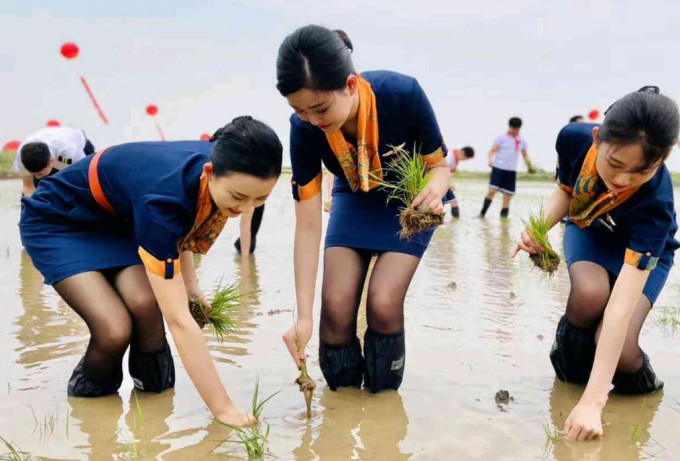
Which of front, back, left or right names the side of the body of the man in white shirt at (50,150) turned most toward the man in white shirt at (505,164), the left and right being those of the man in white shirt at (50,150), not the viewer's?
back

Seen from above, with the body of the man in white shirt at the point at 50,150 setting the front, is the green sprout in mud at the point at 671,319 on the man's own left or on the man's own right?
on the man's own left

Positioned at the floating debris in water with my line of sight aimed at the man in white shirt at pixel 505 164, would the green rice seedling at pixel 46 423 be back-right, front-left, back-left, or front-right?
back-left

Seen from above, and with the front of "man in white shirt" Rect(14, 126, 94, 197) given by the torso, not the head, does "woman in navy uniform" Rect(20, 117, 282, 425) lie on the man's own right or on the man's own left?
on the man's own left

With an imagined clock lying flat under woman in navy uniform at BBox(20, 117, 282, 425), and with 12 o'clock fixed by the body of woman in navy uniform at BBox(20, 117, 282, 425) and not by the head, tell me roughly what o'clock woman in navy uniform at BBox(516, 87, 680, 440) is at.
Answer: woman in navy uniform at BBox(516, 87, 680, 440) is roughly at 11 o'clock from woman in navy uniform at BBox(20, 117, 282, 425).

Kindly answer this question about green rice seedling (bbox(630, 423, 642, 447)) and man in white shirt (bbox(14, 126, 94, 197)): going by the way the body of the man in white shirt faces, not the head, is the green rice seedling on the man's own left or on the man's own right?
on the man's own left

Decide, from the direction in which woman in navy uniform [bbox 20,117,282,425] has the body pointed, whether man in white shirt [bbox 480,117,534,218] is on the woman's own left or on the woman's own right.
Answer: on the woman's own left

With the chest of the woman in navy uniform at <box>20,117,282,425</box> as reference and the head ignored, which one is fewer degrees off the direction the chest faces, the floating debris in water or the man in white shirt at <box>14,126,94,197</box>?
the floating debris in water

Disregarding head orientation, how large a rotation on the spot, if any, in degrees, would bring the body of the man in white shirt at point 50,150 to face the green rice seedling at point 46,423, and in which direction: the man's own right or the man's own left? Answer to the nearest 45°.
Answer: approximately 45° to the man's own left

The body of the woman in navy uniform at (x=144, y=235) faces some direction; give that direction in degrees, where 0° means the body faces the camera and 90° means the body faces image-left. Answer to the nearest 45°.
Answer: approximately 315°

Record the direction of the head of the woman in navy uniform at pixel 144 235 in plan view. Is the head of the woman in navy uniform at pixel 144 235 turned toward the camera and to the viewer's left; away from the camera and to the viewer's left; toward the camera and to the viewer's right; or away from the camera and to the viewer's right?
toward the camera and to the viewer's right

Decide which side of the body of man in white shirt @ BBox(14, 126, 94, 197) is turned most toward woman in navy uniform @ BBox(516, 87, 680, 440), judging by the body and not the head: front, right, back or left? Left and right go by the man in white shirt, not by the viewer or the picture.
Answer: left
